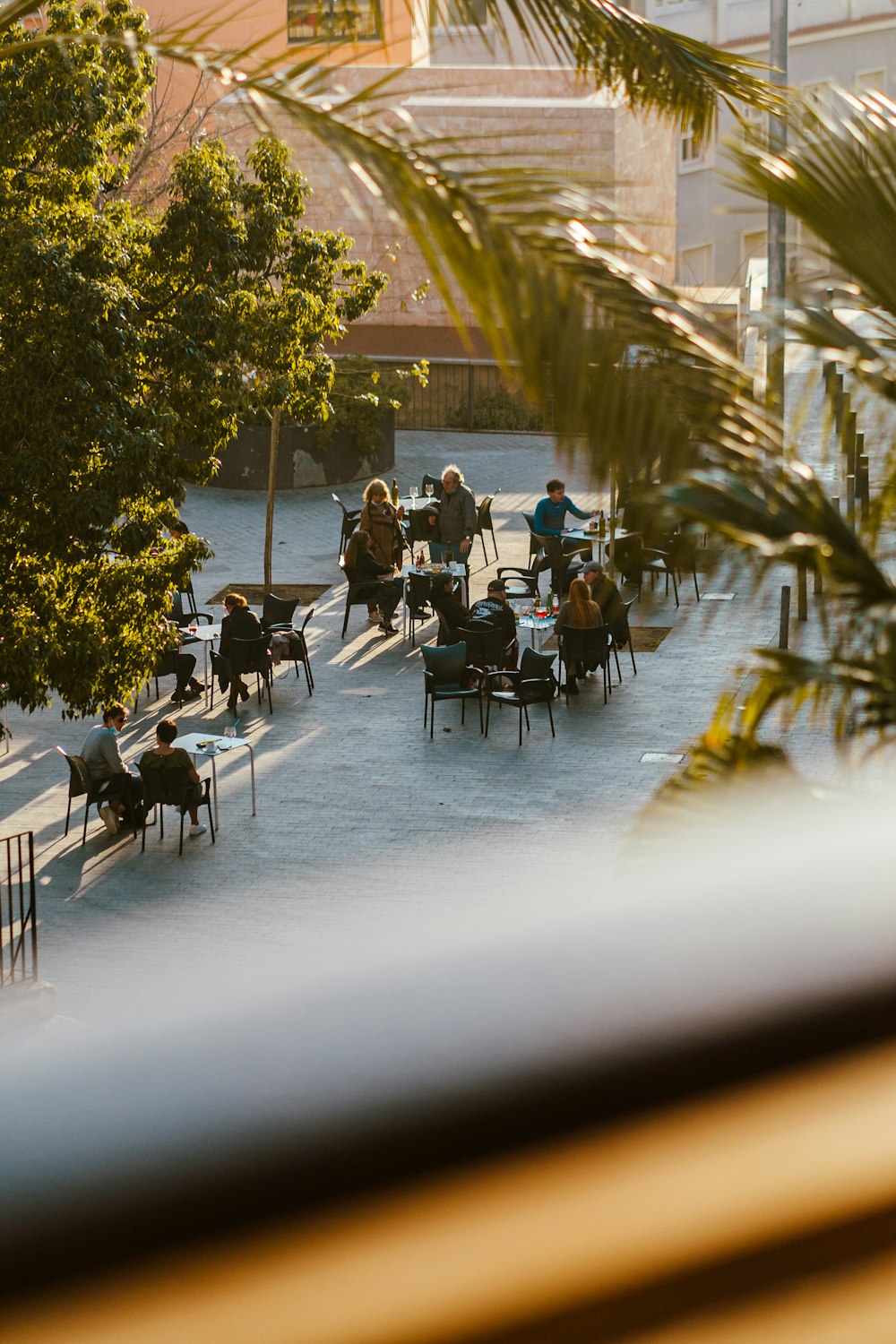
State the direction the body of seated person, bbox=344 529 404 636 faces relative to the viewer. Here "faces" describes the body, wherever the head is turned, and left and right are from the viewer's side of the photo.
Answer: facing to the right of the viewer

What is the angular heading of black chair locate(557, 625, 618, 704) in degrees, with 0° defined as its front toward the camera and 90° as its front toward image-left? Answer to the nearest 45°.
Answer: approximately 180°

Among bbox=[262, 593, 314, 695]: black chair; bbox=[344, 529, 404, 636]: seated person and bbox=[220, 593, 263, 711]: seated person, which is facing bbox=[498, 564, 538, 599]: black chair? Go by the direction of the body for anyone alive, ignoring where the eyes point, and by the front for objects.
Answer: bbox=[344, 529, 404, 636]: seated person

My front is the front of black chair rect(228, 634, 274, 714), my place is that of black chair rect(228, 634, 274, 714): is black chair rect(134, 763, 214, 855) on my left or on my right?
on my left

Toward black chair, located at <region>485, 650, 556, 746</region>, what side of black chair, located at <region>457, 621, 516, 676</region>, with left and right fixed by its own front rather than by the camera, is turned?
back

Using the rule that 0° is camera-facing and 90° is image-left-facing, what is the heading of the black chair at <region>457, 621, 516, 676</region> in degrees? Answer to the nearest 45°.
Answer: approximately 225°

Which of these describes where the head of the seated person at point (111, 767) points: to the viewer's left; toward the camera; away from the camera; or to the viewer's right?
to the viewer's right

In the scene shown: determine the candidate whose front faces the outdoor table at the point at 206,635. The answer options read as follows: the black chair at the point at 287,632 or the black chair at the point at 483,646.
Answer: the black chair at the point at 287,632

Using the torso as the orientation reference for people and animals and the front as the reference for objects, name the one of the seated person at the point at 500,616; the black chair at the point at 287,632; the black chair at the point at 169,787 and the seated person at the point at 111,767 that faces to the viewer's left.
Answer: the black chair at the point at 287,632

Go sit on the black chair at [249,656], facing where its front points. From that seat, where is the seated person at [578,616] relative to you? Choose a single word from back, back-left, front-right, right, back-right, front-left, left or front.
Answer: back-right

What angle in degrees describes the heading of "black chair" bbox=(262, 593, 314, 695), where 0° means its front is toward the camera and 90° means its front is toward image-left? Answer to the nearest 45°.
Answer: approximately 90°

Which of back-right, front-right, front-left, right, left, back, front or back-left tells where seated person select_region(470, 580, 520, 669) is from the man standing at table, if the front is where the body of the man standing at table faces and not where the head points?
front-left
